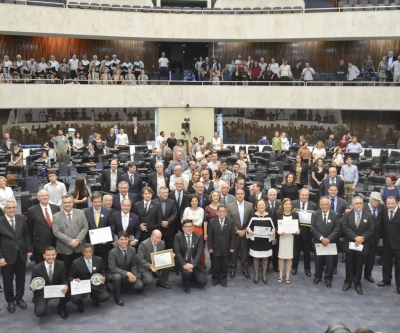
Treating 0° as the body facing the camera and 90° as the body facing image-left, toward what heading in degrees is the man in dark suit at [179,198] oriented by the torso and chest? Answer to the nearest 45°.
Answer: approximately 0°

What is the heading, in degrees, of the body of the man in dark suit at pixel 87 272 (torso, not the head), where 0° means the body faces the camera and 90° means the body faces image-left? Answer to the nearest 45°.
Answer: approximately 0°

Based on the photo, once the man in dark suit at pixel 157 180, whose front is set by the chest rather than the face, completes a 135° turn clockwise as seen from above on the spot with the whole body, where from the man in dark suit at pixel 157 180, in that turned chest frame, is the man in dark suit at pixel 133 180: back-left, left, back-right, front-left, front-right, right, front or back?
front-left

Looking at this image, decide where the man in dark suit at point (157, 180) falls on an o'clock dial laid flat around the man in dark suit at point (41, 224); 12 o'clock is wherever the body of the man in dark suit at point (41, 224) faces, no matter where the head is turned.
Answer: the man in dark suit at point (157, 180) is roughly at 9 o'clock from the man in dark suit at point (41, 224).

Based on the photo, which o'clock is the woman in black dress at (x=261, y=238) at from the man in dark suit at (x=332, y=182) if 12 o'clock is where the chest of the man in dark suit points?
The woman in black dress is roughly at 1 o'clock from the man in dark suit.

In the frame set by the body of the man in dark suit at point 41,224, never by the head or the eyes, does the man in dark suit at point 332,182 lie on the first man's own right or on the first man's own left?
on the first man's own left

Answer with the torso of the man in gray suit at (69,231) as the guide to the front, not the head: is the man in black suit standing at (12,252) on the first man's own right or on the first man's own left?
on the first man's own right
